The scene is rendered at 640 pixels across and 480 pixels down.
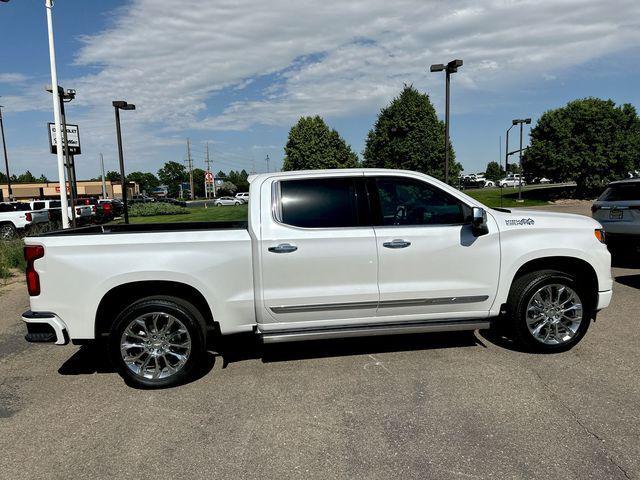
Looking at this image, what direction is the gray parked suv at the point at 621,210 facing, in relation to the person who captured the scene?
facing away from the viewer and to the right of the viewer

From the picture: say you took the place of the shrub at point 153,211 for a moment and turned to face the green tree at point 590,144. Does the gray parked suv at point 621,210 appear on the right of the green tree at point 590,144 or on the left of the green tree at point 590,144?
right

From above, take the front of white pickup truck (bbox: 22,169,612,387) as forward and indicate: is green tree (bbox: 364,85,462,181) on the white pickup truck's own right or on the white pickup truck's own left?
on the white pickup truck's own left

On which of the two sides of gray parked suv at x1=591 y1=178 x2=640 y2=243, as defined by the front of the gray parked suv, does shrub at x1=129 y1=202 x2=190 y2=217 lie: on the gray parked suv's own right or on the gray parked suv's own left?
on the gray parked suv's own left

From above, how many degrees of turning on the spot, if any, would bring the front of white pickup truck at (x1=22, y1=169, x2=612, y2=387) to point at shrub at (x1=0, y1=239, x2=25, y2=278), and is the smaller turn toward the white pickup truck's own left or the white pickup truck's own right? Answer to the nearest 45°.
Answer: approximately 135° to the white pickup truck's own left

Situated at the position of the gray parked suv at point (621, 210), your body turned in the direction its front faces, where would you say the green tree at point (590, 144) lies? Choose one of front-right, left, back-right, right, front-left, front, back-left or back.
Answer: front-left

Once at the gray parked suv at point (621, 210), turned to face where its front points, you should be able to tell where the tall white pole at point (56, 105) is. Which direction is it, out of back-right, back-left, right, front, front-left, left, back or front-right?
back-left

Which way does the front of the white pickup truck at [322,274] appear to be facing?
to the viewer's right
